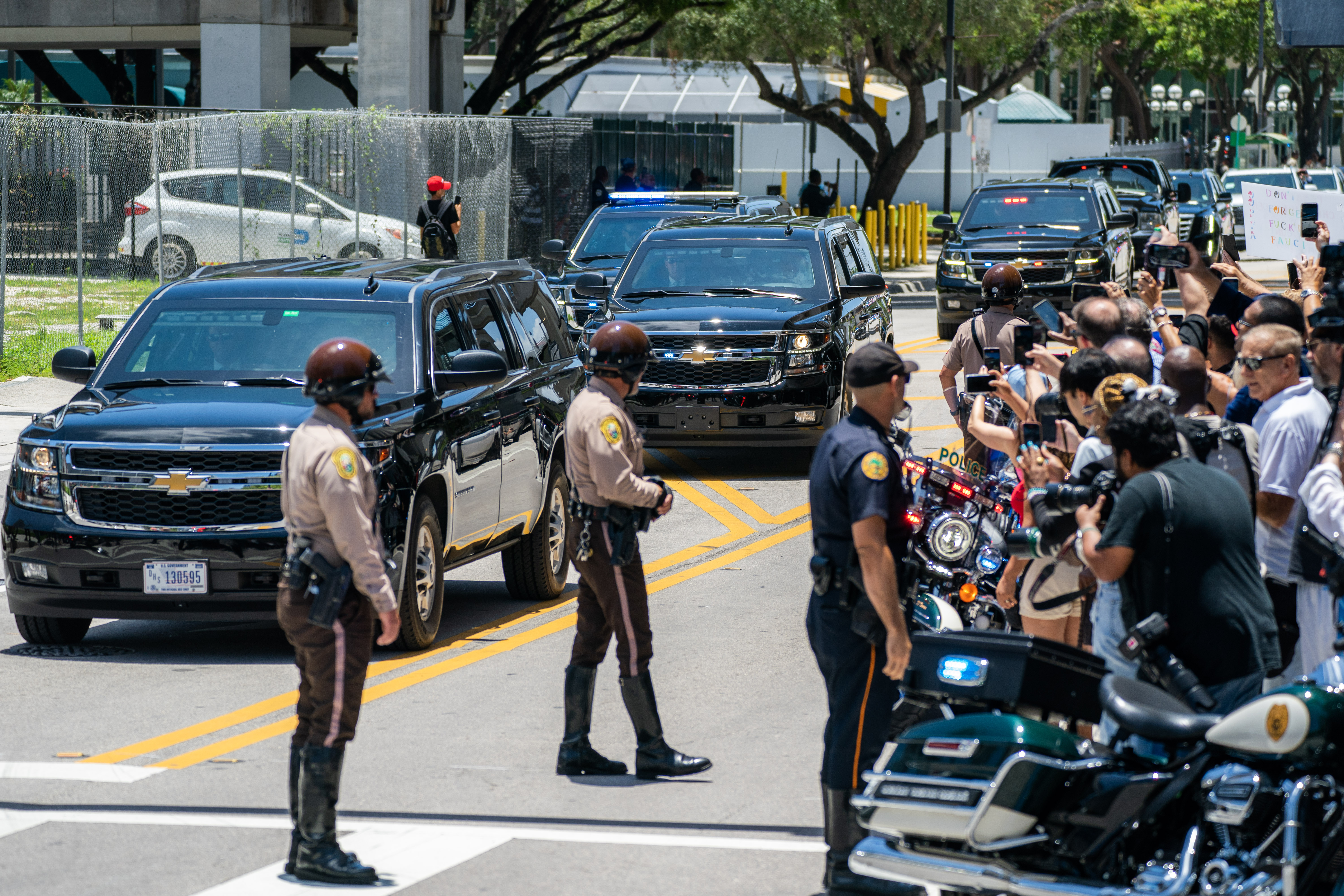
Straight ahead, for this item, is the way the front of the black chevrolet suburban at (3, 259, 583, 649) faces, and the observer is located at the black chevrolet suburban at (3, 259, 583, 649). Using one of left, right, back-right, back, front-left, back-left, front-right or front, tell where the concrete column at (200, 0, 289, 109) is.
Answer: back-right

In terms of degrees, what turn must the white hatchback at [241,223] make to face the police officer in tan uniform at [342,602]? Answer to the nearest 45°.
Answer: approximately 90° to its right

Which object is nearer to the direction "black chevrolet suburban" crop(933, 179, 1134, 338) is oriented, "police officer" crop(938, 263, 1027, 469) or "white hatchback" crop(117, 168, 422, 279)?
the police officer

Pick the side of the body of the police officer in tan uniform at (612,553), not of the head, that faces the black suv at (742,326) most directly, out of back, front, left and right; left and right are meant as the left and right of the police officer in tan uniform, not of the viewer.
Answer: left

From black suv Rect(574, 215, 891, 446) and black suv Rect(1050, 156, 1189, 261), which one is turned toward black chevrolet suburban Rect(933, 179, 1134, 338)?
black suv Rect(1050, 156, 1189, 261)

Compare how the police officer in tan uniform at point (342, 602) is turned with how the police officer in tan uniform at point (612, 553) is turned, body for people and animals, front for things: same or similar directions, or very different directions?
same or similar directions

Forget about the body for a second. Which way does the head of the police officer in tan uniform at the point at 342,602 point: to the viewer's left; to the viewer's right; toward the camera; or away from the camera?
to the viewer's right

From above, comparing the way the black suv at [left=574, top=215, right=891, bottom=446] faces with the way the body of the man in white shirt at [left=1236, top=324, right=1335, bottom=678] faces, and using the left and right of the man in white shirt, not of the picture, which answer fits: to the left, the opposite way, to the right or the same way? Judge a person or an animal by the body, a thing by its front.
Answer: to the left

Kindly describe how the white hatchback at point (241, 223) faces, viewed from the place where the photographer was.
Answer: facing to the right of the viewer

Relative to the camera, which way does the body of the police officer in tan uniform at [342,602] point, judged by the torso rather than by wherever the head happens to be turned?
to the viewer's right

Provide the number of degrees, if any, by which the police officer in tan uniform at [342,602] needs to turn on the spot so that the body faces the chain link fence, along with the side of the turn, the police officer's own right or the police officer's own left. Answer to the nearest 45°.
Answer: approximately 90° to the police officer's own left

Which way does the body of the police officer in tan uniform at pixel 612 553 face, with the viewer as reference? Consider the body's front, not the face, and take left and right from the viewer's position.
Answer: facing to the right of the viewer

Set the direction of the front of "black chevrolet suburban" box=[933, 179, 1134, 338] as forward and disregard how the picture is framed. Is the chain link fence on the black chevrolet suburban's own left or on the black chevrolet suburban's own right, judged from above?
on the black chevrolet suburban's own right

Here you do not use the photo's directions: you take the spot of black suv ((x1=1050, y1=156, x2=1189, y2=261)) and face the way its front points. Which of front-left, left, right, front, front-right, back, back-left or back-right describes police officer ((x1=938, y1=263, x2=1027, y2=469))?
front

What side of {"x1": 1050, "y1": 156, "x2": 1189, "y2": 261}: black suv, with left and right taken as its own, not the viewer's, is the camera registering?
front

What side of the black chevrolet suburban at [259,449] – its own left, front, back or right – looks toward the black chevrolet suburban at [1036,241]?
back

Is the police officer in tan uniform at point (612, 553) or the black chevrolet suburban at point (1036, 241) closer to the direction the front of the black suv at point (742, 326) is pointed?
the police officer in tan uniform
